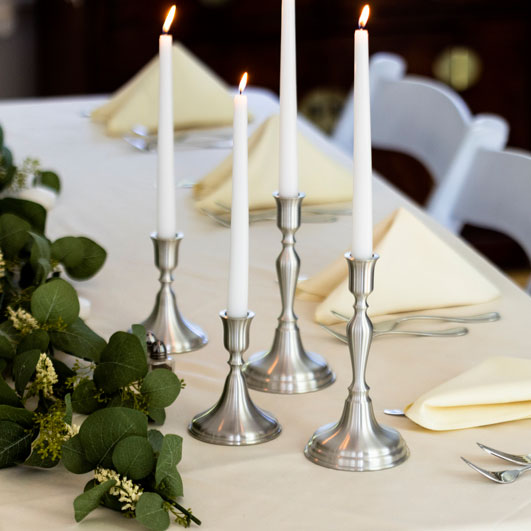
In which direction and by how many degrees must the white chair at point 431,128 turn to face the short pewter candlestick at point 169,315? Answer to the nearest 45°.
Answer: approximately 45° to its left

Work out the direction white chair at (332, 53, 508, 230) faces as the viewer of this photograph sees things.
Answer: facing the viewer and to the left of the viewer

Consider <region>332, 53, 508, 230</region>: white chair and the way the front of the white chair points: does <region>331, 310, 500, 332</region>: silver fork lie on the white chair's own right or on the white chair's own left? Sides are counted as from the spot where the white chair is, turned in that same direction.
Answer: on the white chair's own left

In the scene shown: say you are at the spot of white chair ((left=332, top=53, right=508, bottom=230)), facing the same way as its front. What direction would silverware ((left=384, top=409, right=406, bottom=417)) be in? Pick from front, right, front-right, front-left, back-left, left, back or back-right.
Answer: front-left

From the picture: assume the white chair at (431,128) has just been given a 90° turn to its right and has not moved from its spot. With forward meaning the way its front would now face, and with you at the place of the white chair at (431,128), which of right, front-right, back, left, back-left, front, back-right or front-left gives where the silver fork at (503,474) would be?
back-left

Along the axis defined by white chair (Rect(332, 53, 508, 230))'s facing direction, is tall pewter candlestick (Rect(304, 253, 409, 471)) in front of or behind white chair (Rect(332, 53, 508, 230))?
in front

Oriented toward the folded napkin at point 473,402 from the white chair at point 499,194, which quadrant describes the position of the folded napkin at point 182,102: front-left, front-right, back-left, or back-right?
back-right

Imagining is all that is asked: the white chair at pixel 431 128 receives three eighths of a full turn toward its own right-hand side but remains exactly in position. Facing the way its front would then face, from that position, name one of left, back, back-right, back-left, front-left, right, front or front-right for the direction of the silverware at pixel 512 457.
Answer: back

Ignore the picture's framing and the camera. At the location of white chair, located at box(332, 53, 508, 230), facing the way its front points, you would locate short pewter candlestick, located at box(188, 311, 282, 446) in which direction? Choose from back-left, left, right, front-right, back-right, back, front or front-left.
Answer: front-left

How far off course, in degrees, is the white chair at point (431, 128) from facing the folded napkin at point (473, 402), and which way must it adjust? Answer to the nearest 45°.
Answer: approximately 45° to its left

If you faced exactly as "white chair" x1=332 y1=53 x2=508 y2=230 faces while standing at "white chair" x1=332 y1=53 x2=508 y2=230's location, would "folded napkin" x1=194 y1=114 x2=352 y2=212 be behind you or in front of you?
in front
